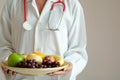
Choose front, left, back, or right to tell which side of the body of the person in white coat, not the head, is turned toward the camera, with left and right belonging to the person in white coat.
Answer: front
